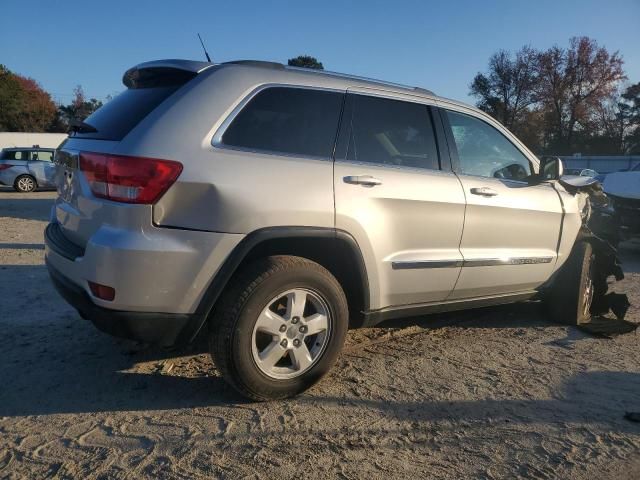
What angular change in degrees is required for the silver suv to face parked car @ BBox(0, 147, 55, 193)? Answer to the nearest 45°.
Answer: approximately 90° to its left

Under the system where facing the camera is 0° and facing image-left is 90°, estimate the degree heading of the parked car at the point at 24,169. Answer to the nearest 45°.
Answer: approximately 270°

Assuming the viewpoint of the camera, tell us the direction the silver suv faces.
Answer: facing away from the viewer and to the right of the viewer

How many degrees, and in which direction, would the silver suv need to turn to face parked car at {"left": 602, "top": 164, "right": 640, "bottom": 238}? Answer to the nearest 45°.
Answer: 0° — it already faces it

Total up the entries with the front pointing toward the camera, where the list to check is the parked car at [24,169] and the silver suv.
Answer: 0

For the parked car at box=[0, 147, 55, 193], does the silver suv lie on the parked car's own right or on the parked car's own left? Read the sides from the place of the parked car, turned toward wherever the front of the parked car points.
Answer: on the parked car's own right
